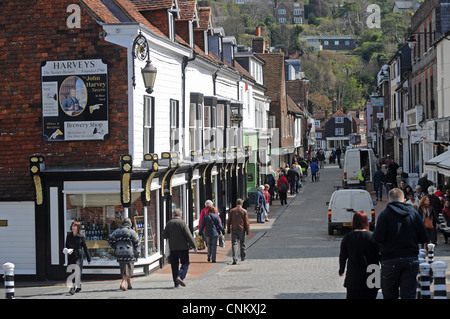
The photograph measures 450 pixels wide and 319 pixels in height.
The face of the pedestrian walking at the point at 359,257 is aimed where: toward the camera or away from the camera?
away from the camera

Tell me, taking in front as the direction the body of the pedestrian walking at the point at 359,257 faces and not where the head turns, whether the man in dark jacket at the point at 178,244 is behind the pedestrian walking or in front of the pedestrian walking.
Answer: in front

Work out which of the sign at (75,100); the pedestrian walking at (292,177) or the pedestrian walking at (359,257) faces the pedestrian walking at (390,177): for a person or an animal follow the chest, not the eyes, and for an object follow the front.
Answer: the pedestrian walking at (359,257)

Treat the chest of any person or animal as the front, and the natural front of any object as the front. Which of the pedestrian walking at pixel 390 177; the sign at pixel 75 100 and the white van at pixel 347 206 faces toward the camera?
the sign

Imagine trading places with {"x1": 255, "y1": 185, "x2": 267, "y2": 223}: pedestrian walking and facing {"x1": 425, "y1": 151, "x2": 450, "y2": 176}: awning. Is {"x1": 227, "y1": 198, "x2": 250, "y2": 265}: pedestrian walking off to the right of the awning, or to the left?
right

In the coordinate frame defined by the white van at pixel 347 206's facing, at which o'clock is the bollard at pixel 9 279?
The bollard is roughly at 7 o'clock from the white van.

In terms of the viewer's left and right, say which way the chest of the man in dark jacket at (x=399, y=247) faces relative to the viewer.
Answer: facing away from the viewer

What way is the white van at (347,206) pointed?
away from the camera

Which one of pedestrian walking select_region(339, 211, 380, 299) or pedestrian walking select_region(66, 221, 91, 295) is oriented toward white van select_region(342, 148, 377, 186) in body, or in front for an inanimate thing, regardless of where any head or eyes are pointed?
pedestrian walking select_region(339, 211, 380, 299)

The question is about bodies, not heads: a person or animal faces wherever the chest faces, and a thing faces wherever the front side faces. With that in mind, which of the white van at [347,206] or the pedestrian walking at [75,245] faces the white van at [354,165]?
the white van at [347,206]

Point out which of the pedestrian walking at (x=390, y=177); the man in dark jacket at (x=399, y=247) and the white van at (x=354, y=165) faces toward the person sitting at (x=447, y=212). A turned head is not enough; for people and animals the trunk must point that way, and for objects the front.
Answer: the man in dark jacket

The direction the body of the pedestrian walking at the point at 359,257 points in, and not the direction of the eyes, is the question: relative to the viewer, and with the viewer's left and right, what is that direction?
facing away from the viewer

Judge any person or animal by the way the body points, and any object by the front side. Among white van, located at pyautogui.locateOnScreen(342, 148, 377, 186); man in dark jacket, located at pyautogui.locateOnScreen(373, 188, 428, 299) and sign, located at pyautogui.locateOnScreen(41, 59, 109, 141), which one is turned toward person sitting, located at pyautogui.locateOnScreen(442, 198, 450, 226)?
the man in dark jacket
